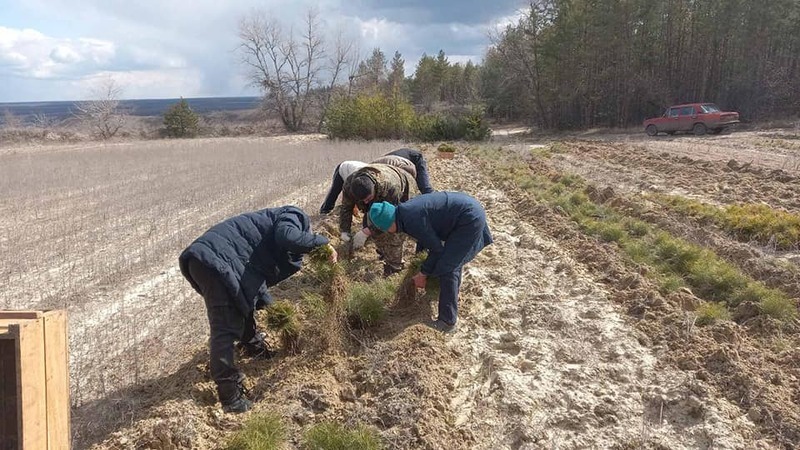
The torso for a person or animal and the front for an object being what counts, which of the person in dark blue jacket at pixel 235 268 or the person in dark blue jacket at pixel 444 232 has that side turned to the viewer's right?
the person in dark blue jacket at pixel 235 268

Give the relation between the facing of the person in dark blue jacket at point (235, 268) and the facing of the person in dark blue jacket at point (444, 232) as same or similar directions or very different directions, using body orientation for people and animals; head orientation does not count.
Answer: very different directions

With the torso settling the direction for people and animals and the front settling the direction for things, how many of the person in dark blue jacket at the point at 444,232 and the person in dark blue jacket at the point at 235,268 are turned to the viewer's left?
1

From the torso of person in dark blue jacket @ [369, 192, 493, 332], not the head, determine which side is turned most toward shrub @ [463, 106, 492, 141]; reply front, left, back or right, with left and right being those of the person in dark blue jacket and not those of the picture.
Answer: right

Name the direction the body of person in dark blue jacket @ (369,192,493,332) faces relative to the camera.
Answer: to the viewer's left

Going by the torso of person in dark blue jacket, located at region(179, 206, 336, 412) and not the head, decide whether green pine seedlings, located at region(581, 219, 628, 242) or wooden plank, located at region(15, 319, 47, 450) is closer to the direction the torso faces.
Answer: the green pine seedlings

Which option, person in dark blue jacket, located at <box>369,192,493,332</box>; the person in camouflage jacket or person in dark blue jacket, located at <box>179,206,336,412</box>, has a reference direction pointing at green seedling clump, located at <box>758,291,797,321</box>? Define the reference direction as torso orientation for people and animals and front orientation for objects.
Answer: person in dark blue jacket, located at <box>179,206,336,412</box>

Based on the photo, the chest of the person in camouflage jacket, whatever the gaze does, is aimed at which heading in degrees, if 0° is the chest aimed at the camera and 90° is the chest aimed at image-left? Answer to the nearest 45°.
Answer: approximately 45°

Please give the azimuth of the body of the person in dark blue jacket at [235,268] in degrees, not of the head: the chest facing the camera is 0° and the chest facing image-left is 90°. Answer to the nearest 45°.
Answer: approximately 270°

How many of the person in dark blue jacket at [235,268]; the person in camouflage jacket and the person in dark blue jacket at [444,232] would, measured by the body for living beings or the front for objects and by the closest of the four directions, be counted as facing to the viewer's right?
1

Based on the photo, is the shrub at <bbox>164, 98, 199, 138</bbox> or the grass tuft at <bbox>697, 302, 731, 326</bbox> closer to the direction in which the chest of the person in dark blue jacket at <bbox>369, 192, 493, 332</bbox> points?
the shrub

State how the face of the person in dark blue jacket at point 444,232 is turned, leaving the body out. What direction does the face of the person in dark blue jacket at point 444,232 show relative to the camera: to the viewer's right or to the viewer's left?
to the viewer's left

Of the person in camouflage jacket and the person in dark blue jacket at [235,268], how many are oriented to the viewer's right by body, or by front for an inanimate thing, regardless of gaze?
1

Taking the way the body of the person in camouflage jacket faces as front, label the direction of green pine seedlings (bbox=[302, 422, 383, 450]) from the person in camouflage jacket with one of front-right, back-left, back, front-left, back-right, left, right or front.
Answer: front-left
